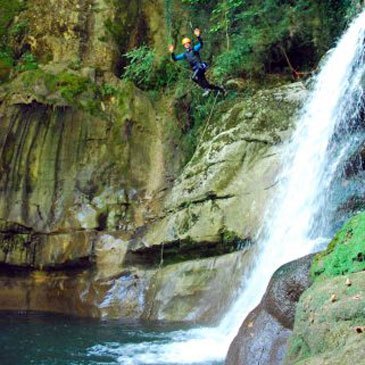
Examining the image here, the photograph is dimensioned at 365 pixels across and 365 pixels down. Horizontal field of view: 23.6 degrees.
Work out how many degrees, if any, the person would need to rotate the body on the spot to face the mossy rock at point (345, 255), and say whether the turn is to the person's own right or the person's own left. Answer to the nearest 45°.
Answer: approximately 45° to the person's own left

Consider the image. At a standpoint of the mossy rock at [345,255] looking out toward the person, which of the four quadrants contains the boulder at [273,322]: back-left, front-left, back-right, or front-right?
front-left

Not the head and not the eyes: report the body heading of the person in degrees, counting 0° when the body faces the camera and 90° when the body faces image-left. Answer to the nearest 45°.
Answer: approximately 45°

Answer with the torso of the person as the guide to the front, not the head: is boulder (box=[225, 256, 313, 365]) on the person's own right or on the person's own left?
on the person's own left

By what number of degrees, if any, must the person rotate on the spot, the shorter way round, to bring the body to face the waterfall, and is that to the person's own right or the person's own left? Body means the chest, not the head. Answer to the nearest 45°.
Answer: approximately 90° to the person's own left
